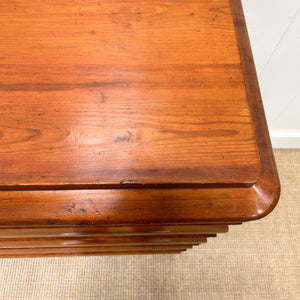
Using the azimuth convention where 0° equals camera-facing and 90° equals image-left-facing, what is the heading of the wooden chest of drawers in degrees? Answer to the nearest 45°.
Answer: approximately 0°
